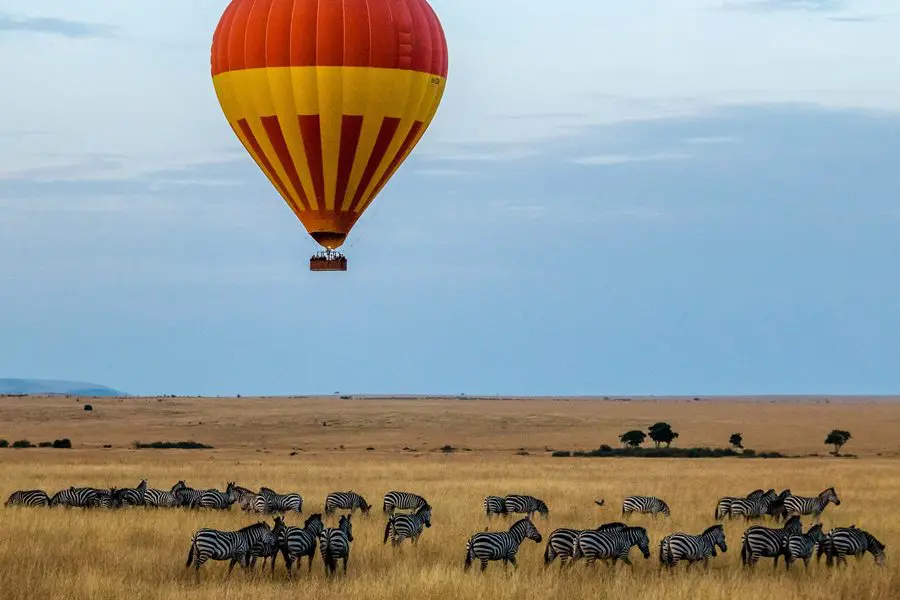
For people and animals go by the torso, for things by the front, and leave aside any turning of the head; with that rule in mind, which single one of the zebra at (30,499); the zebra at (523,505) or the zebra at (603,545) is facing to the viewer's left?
the zebra at (30,499)

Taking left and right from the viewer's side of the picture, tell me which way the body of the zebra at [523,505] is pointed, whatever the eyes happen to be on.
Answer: facing to the right of the viewer

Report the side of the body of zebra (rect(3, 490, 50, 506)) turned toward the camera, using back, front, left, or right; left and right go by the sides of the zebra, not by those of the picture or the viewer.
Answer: left

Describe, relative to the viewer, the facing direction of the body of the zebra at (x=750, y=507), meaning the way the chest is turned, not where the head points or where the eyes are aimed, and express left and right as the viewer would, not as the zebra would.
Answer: facing to the right of the viewer

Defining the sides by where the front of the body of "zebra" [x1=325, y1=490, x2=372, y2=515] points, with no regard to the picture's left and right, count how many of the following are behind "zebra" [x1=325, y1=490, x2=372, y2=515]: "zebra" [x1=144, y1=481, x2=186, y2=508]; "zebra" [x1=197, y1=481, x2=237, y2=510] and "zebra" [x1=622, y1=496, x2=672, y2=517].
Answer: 2

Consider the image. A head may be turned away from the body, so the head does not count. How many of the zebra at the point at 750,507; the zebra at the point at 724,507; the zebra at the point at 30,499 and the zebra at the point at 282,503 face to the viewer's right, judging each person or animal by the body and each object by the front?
2

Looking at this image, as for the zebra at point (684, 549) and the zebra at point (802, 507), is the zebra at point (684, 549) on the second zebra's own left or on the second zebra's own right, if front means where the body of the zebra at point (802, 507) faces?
on the second zebra's own right

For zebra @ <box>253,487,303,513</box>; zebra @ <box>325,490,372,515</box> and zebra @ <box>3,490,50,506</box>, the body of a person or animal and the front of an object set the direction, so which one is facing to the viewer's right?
zebra @ <box>325,490,372,515</box>
